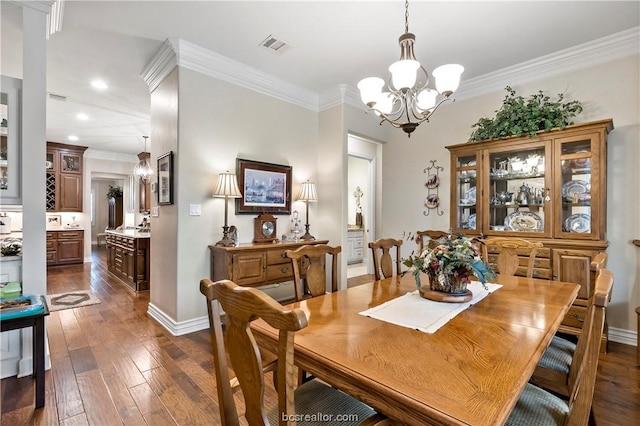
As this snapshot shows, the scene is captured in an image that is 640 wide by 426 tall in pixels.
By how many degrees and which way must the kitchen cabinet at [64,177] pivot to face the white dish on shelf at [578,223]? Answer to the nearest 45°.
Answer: approximately 45° to its left

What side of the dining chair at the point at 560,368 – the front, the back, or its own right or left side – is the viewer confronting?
left

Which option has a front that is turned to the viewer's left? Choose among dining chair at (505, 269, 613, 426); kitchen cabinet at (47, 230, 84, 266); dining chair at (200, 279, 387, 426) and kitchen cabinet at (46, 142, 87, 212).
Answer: dining chair at (505, 269, 613, 426)

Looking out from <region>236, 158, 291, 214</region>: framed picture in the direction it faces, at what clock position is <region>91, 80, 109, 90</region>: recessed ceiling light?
The recessed ceiling light is roughly at 5 o'clock from the framed picture.

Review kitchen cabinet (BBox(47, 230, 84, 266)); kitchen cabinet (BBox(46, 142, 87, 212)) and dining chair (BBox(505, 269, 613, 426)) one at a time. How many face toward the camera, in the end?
2

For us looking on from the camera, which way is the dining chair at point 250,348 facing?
facing away from the viewer and to the right of the viewer

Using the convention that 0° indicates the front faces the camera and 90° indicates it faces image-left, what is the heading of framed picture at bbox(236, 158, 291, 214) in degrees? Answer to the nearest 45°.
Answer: approximately 315°

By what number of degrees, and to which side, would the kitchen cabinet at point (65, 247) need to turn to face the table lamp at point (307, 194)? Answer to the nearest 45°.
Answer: approximately 45° to its left
